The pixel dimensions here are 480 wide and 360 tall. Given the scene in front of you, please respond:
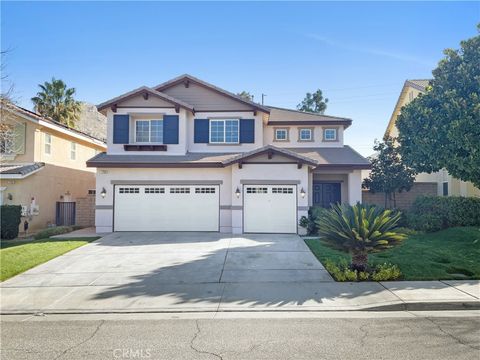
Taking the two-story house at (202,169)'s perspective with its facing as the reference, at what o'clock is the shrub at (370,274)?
The shrub is roughly at 11 o'clock from the two-story house.

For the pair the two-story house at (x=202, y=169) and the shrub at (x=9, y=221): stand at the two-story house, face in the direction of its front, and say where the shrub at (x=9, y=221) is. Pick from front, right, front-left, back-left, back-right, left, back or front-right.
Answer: right

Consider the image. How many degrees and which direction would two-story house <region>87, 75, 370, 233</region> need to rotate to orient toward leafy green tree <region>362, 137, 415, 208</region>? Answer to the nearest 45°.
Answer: approximately 90° to its left

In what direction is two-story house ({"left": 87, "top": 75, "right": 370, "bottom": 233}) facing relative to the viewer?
toward the camera

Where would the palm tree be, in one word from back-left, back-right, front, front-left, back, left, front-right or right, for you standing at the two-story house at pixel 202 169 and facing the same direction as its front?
back-right

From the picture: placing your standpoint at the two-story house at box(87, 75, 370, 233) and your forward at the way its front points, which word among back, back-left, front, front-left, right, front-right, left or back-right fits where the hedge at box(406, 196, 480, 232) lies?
left

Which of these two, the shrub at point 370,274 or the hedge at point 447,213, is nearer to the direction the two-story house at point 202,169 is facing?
the shrub

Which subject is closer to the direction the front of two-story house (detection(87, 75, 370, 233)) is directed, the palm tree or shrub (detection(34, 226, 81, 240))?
the shrub

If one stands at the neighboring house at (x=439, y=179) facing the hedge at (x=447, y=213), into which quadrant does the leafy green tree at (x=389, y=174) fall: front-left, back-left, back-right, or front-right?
front-right

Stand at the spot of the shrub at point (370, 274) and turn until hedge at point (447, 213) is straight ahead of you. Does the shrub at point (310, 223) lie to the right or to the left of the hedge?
left

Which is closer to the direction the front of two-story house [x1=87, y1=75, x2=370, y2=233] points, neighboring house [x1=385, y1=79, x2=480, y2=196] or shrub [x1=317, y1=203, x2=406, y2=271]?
the shrub

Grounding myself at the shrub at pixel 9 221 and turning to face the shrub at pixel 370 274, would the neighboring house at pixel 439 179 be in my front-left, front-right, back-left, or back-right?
front-left

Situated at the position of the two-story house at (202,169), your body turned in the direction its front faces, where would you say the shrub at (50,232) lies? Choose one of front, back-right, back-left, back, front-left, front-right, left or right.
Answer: right

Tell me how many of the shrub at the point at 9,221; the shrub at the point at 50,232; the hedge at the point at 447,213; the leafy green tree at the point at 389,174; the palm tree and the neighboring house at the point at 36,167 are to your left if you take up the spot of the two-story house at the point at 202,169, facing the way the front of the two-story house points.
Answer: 2

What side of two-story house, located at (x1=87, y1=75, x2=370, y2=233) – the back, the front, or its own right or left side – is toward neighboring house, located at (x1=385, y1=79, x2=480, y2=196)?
left

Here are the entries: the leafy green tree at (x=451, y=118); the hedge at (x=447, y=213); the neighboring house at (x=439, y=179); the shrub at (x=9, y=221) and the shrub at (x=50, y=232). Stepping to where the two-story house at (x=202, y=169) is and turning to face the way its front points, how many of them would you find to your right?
2
